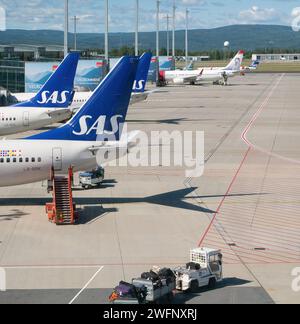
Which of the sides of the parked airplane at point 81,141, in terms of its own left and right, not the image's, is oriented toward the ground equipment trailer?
right

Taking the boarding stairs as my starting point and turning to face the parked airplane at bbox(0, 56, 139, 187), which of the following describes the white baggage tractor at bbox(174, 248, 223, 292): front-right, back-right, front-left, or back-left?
back-right

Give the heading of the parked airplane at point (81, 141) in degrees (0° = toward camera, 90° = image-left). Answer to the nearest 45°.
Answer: approximately 90°

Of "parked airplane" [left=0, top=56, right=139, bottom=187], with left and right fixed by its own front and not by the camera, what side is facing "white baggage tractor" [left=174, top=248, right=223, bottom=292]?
left

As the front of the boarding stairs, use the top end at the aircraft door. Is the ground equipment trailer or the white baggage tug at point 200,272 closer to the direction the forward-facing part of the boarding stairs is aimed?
the ground equipment trailer

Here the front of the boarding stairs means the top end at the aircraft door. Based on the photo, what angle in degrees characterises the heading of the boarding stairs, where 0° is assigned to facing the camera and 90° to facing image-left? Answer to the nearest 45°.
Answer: approximately 180°

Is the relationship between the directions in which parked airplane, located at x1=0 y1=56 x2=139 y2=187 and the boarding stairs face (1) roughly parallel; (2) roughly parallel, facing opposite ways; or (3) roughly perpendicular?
roughly perpendicular
